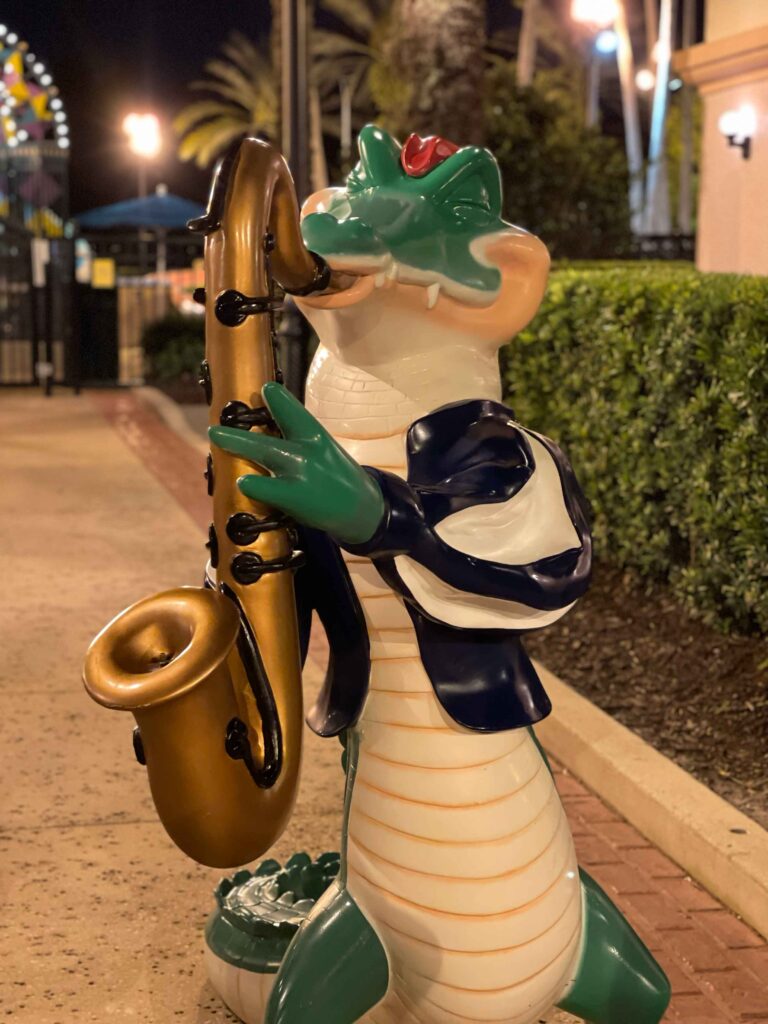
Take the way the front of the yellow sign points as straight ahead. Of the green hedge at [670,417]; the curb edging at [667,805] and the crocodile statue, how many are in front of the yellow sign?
3

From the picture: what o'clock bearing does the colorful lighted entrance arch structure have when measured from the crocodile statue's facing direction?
The colorful lighted entrance arch structure is roughly at 4 o'clock from the crocodile statue.

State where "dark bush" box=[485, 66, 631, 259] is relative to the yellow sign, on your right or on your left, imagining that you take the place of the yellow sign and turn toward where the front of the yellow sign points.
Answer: on your left

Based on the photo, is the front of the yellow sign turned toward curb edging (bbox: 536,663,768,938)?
yes

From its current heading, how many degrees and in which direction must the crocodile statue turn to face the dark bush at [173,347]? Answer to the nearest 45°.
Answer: approximately 135° to its right

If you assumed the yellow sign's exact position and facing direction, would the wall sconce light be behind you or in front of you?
in front

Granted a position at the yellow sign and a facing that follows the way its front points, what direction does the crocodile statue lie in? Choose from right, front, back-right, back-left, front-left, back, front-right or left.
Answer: front

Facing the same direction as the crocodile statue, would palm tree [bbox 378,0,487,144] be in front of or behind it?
behind

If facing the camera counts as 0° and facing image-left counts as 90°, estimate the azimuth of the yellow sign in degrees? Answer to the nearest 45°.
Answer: approximately 0°

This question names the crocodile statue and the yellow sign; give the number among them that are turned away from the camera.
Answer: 0

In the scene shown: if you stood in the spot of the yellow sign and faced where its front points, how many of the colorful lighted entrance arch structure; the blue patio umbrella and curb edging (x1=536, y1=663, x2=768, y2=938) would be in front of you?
1
